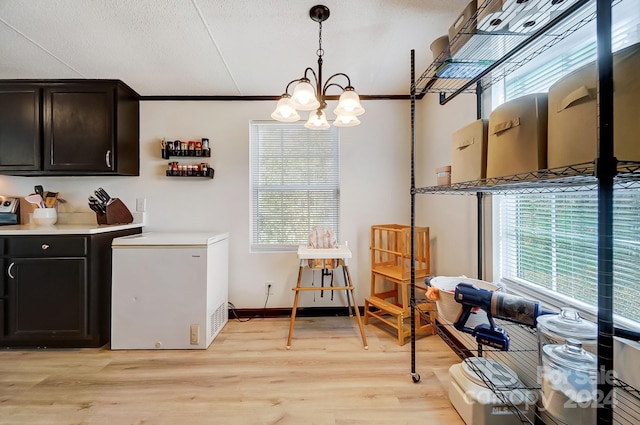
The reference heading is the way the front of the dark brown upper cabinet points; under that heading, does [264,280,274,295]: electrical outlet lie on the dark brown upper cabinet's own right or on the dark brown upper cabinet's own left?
on the dark brown upper cabinet's own left

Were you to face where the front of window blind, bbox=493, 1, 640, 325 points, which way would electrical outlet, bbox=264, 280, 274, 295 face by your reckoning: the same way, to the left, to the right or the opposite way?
to the left

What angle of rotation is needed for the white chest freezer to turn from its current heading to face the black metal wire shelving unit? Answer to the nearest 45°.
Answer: approximately 45° to its left

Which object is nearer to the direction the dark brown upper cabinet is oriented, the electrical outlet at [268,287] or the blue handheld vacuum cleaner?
the blue handheld vacuum cleaner

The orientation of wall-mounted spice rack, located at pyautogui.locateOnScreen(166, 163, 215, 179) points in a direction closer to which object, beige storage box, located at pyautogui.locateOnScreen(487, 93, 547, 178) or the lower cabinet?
the beige storage box

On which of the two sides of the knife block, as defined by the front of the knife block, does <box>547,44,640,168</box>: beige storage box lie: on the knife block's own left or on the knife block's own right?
on the knife block's own left

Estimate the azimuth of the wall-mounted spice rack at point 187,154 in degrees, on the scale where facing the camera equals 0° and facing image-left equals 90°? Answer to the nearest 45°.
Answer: approximately 0°
